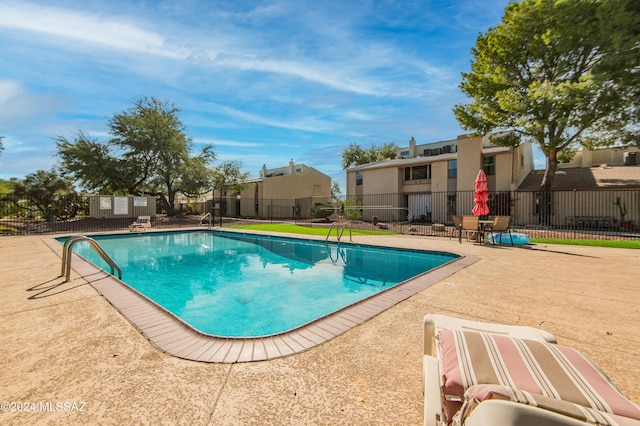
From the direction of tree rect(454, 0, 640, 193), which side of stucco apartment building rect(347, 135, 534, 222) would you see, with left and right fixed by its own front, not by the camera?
left

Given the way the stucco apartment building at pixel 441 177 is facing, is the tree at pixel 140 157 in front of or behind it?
in front

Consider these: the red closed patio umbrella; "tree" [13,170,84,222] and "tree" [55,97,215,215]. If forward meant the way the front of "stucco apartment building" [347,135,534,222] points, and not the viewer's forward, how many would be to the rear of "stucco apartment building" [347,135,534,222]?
0

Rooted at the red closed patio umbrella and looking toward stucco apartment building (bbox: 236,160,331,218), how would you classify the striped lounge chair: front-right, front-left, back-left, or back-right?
back-left

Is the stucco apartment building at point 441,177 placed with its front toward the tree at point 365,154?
no

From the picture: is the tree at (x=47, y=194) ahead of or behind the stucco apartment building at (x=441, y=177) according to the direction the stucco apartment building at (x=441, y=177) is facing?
ahead

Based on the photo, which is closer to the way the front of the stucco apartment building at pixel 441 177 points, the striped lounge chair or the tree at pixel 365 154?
the striped lounge chair

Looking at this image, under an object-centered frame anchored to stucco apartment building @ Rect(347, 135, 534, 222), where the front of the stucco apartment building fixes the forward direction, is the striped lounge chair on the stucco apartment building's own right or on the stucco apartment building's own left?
on the stucco apartment building's own left

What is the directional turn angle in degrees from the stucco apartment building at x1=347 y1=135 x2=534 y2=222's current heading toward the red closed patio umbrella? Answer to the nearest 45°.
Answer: approximately 45° to its left
